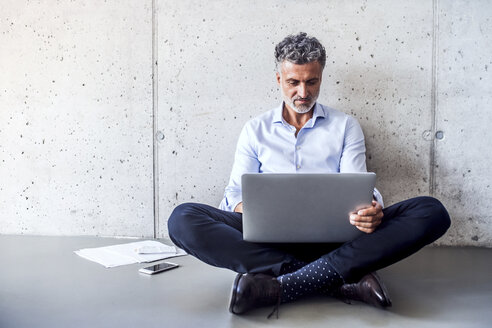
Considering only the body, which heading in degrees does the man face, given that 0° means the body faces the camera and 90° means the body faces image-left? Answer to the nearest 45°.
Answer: approximately 0°

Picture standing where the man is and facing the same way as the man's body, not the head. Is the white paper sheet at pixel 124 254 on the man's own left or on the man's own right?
on the man's own right

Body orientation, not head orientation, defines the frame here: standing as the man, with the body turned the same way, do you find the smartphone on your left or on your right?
on your right
